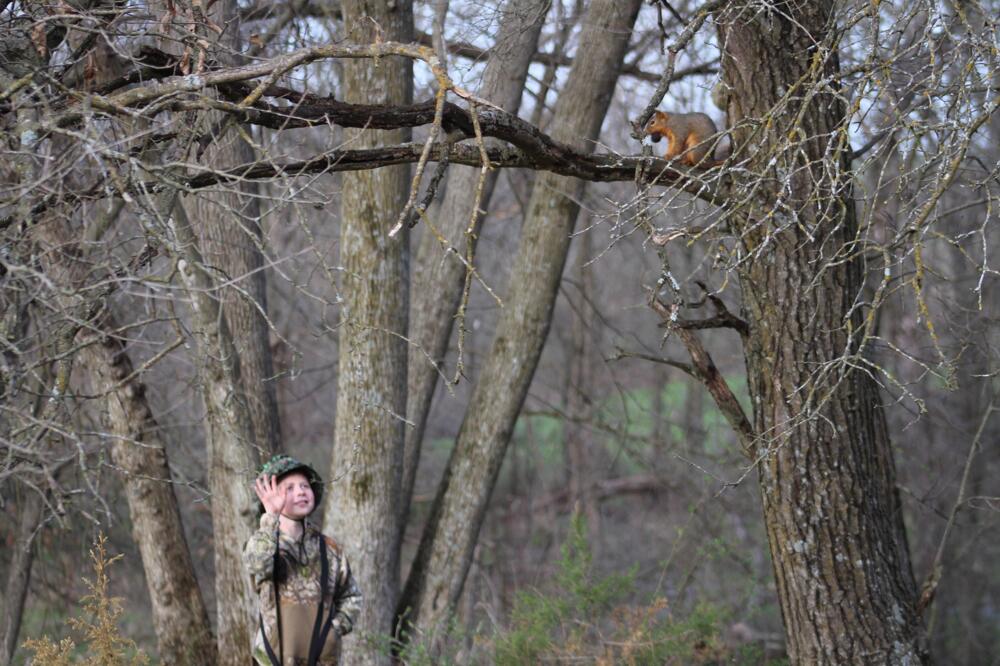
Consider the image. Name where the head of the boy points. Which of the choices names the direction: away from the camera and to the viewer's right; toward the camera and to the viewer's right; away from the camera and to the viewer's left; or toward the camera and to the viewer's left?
toward the camera and to the viewer's right

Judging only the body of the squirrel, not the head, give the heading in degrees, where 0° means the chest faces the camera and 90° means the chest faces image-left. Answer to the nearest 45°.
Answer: approximately 90°

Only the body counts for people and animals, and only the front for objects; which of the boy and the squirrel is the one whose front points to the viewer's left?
the squirrel

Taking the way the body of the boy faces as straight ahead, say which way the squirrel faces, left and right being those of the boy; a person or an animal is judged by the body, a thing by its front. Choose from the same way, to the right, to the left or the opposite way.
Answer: to the right

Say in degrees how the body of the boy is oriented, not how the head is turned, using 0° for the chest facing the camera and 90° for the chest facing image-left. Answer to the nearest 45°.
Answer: approximately 0°

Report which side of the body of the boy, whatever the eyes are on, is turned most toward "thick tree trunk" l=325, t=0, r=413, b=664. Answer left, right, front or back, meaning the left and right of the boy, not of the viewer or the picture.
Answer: back

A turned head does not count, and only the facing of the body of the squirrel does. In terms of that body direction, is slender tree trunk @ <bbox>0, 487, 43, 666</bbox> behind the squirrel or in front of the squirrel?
in front

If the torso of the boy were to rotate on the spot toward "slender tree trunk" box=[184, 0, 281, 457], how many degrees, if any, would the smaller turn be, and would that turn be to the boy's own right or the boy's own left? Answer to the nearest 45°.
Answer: approximately 180°

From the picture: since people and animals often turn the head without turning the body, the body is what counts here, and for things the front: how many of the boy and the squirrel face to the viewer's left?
1
